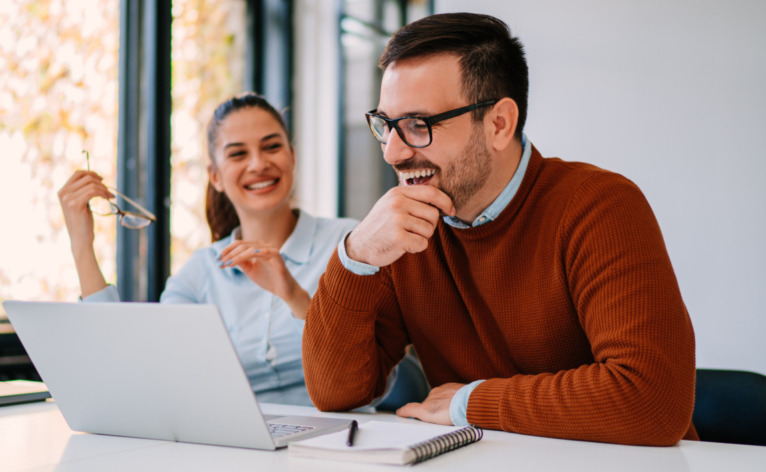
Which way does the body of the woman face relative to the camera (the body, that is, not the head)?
toward the camera

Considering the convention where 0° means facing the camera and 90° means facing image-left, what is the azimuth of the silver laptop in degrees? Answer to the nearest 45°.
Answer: approximately 225°

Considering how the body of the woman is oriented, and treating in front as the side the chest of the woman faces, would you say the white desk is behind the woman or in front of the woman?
in front

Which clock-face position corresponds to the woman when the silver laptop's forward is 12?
The woman is roughly at 11 o'clock from the silver laptop.

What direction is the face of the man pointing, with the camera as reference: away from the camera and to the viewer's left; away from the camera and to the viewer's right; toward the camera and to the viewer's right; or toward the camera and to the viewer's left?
toward the camera and to the viewer's left

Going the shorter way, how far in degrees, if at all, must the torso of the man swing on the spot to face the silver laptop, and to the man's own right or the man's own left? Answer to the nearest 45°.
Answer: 0° — they already face it

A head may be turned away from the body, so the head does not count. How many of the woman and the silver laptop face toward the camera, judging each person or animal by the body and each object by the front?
1

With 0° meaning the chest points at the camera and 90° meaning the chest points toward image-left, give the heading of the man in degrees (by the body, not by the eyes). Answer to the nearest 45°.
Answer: approximately 45°

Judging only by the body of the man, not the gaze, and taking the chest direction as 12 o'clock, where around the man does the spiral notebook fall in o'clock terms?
The spiral notebook is roughly at 11 o'clock from the man.
